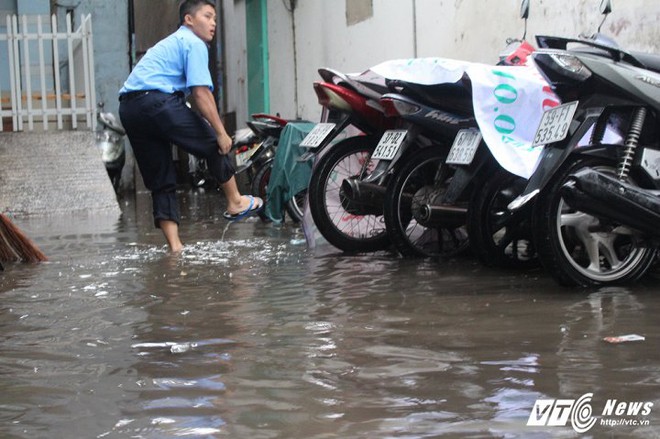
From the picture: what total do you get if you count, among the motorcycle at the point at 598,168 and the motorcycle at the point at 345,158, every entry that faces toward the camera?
0

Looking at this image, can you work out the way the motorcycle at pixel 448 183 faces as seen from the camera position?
facing away from the viewer and to the right of the viewer

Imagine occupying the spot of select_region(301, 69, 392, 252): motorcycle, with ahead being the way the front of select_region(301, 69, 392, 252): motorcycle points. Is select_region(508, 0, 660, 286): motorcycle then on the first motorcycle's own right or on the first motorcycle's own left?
on the first motorcycle's own right

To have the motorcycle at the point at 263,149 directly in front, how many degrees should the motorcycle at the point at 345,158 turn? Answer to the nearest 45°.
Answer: approximately 45° to its left

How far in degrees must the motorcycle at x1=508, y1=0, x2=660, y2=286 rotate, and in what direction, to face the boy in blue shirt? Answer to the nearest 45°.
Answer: approximately 90° to its left

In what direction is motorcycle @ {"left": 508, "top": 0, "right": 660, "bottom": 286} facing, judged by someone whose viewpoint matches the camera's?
facing away from the viewer and to the right of the viewer

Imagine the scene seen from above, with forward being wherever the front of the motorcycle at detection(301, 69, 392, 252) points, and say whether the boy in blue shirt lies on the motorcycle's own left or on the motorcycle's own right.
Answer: on the motorcycle's own left

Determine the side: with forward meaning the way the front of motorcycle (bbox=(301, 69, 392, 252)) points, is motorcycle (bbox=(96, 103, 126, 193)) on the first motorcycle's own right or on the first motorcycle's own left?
on the first motorcycle's own left

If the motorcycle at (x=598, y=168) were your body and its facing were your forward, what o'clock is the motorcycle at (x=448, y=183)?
the motorcycle at (x=448, y=183) is roughly at 9 o'clock from the motorcycle at (x=598, y=168).

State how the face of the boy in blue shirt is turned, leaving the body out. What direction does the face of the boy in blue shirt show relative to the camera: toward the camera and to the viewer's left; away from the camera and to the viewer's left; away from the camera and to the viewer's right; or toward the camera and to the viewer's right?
toward the camera and to the viewer's right

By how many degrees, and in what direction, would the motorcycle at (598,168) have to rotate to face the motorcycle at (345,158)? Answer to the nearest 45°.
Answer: approximately 90° to its left

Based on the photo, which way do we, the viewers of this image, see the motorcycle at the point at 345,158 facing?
facing away from the viewer and to the right of the viewer
